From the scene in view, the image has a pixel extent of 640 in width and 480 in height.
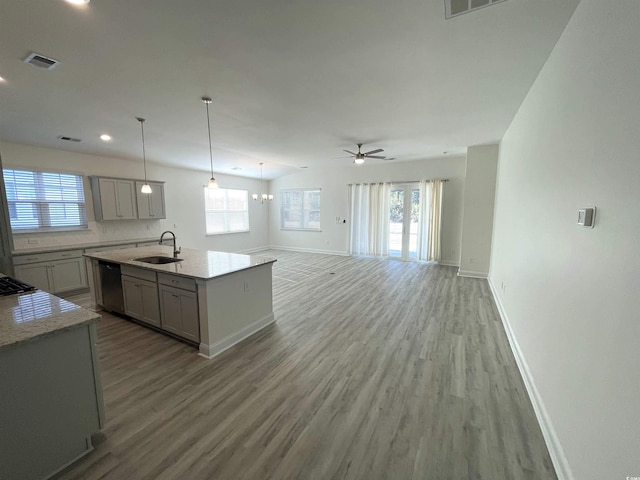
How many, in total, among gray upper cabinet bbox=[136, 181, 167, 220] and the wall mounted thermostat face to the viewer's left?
1

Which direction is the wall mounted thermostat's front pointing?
to the viewer's left

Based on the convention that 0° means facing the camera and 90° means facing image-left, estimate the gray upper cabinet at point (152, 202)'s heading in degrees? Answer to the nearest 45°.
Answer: approximately 315°

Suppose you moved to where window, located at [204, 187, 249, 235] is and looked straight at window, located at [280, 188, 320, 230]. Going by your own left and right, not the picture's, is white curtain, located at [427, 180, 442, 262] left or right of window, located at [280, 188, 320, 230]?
right

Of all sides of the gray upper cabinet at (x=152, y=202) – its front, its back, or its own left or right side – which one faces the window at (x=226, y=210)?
left

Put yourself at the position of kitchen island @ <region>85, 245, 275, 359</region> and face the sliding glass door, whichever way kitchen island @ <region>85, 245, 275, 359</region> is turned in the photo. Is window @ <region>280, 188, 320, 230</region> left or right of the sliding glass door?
left

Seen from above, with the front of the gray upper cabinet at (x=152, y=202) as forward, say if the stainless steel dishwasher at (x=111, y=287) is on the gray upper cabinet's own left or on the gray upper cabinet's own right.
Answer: on the gray upper cabinet's own right

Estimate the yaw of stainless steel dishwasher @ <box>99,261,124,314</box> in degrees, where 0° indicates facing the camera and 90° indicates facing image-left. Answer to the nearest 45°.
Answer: approximately 45°

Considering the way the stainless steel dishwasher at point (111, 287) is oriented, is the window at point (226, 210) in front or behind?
behind
